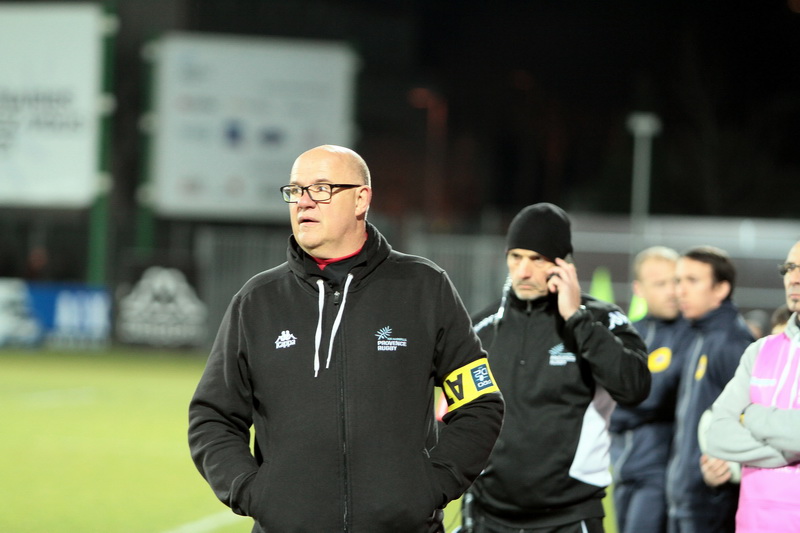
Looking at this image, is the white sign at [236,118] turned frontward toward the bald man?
yes

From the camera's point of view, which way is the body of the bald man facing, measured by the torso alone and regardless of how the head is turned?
toward the camera

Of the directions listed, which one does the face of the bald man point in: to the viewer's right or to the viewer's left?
to the viewer's left

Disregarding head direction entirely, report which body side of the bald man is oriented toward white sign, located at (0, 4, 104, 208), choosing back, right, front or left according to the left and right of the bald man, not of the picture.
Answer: back

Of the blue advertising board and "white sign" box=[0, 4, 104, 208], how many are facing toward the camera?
2

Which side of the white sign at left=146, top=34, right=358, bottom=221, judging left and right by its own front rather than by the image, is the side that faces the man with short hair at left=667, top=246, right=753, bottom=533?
front

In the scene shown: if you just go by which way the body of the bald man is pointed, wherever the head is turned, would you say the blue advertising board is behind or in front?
behind

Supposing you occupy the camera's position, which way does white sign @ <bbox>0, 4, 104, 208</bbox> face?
facing the viewer

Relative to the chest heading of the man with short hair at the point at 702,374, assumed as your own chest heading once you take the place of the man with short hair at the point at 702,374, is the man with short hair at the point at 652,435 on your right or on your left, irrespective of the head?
on your right

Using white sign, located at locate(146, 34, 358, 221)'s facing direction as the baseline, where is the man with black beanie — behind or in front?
in front

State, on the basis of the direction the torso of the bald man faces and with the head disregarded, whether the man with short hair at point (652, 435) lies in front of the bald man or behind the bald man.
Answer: behind

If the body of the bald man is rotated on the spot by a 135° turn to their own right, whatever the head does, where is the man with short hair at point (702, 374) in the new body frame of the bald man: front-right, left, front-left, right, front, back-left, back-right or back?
right

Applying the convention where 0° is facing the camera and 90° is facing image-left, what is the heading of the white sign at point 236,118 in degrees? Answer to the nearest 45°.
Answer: approximately 0°
